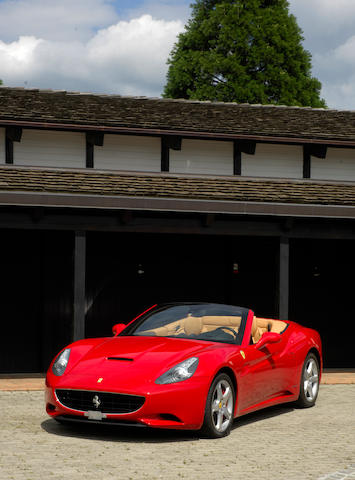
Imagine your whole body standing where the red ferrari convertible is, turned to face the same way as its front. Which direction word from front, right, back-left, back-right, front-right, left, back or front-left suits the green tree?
back-right

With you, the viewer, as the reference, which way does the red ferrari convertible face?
facing the viewer and to the left of the viewer
